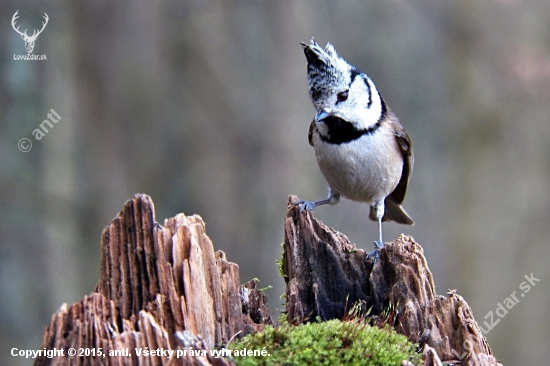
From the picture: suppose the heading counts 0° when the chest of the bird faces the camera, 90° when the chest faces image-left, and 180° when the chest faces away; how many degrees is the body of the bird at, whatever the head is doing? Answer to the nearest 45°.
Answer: approximately 45°
